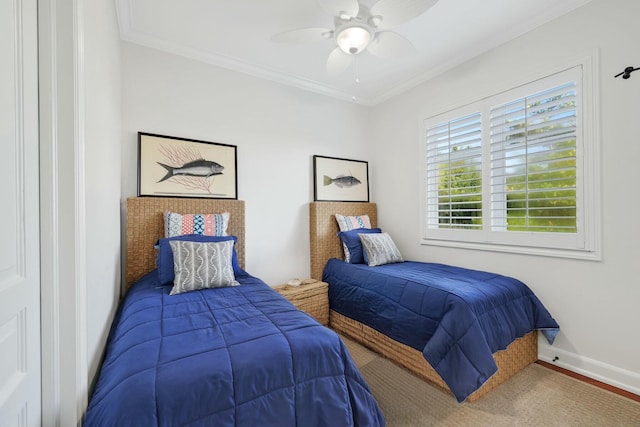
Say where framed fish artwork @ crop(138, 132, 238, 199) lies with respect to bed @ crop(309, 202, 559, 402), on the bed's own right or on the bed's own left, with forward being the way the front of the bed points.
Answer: on the bed's own right

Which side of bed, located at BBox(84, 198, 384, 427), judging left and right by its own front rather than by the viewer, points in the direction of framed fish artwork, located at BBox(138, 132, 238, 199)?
back

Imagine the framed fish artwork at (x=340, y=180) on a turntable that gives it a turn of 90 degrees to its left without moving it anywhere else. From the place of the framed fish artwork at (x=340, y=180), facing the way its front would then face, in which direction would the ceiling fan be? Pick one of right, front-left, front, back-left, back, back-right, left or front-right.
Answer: back-right

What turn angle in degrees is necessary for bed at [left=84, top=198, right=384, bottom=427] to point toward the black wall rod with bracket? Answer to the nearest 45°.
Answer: approximately 90° to its left

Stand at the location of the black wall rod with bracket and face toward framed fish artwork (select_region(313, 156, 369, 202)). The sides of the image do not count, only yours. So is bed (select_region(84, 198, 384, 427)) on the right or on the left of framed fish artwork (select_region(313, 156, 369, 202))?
left

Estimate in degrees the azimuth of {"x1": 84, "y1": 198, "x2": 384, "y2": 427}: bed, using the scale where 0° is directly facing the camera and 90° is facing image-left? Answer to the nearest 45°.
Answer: approximately 0°

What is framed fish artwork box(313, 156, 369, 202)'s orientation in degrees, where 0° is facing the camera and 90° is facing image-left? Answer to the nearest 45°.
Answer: approximately 315°
